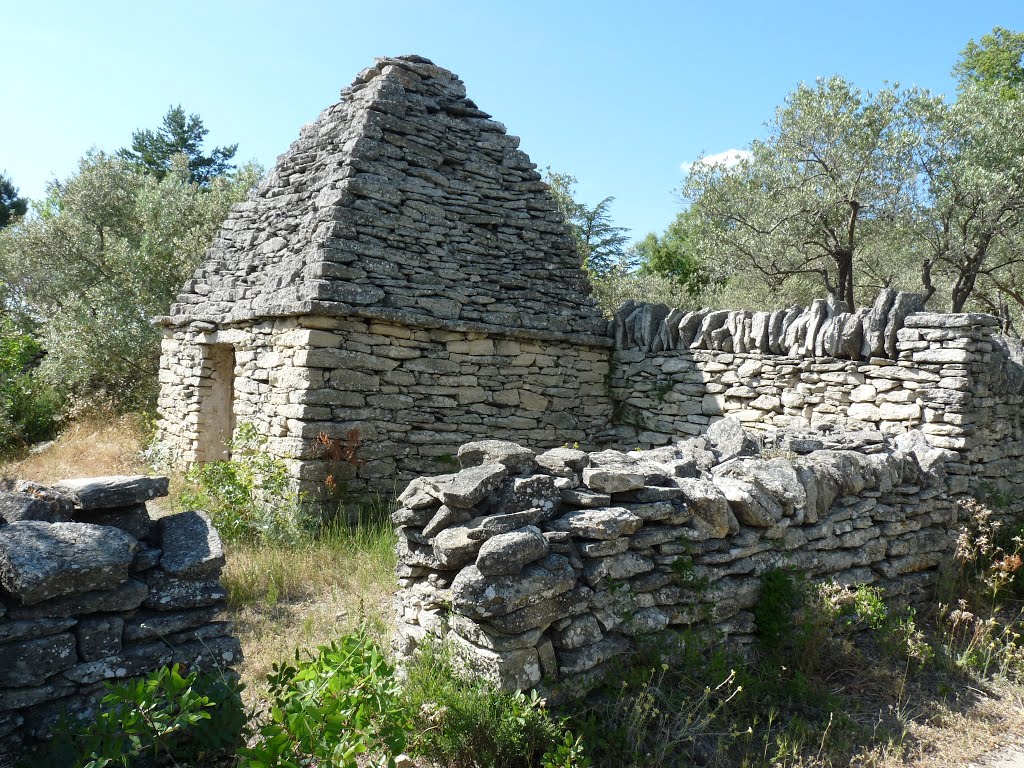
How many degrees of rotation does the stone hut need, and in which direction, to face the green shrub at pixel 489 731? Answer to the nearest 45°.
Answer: approximately 45° to its left

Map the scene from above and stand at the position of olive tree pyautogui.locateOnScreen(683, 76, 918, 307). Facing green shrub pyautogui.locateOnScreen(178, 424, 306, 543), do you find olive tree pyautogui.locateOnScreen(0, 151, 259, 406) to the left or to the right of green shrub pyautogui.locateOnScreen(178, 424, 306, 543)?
right

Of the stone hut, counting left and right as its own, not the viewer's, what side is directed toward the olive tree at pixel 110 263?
right

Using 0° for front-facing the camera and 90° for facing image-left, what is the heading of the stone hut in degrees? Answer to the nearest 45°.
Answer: approximately 45°

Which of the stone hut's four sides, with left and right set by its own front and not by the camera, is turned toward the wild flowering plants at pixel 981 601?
left

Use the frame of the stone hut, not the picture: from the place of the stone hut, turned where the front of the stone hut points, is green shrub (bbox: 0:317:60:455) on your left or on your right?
on your right

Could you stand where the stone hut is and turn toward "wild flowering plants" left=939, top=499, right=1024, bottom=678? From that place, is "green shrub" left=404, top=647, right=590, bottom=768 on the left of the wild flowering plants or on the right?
right
